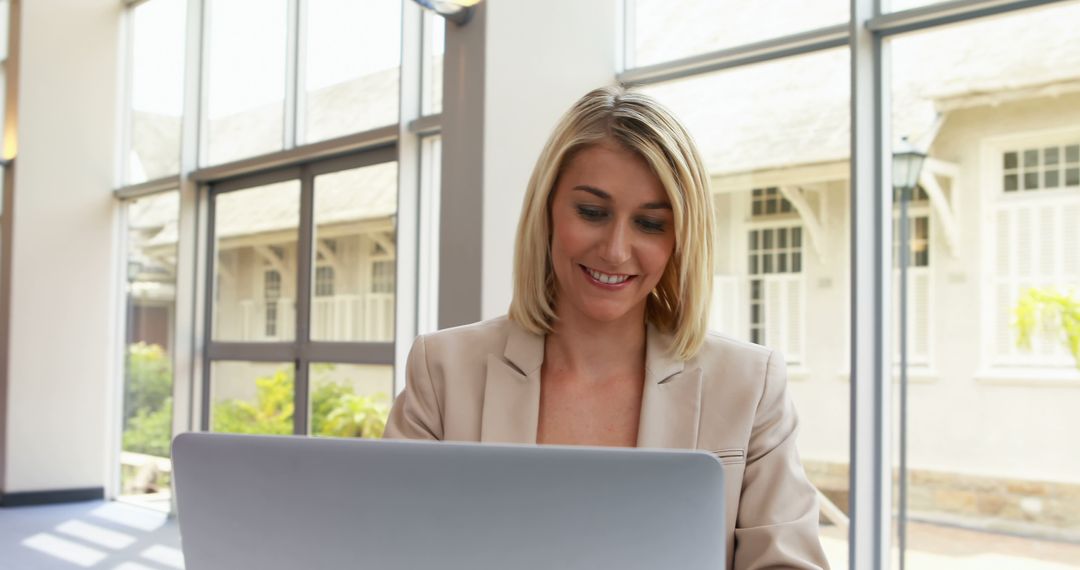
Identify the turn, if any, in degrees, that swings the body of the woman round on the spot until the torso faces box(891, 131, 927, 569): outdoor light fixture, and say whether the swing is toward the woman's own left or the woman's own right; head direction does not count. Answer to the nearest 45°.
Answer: approximately 135° to the woman's own left

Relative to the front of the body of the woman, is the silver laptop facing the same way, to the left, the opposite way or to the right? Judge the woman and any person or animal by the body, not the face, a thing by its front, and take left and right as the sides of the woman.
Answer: the opposite way

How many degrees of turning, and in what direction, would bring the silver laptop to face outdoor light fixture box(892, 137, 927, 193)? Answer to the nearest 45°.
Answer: approximately 45° to its right

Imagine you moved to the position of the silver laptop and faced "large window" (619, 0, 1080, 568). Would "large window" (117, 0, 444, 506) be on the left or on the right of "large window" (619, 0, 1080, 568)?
left

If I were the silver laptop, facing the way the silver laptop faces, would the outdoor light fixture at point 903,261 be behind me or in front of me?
in front

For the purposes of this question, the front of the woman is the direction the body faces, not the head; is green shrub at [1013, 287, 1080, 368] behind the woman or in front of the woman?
behind

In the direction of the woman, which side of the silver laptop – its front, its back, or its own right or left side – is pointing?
front

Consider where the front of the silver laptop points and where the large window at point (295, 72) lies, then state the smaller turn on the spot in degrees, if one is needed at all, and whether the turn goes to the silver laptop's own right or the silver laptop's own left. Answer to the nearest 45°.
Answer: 0° — it already faces it

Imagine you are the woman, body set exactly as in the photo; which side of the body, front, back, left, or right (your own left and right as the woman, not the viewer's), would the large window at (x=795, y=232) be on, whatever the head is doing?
back

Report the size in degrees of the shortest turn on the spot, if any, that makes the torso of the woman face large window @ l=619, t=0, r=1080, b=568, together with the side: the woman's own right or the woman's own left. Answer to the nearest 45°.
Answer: approximately 135° to the woman's own left

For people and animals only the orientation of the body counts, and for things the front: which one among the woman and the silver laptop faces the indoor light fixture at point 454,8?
the silver laptop

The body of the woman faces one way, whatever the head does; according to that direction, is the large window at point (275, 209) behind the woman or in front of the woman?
behind

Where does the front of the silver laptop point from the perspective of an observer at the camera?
facing away from the viewer
